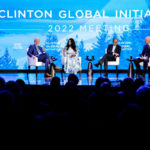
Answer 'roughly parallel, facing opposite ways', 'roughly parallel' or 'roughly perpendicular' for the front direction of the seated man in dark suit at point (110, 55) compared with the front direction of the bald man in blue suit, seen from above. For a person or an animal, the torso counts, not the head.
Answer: roughly perpendicular

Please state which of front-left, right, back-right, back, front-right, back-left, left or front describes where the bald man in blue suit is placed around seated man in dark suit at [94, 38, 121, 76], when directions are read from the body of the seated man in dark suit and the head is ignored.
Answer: front-right

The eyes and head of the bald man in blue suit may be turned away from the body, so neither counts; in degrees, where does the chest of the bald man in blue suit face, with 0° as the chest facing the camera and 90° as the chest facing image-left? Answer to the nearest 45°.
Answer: approximately 315°

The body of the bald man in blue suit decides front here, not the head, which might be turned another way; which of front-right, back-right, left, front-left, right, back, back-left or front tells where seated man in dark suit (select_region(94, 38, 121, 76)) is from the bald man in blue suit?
front-left

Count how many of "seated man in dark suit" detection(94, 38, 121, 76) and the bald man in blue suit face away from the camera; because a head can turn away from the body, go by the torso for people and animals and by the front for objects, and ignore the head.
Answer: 0

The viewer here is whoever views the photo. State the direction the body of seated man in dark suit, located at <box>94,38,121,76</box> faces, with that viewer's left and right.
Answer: facing the viewer and to the left of the viewer
